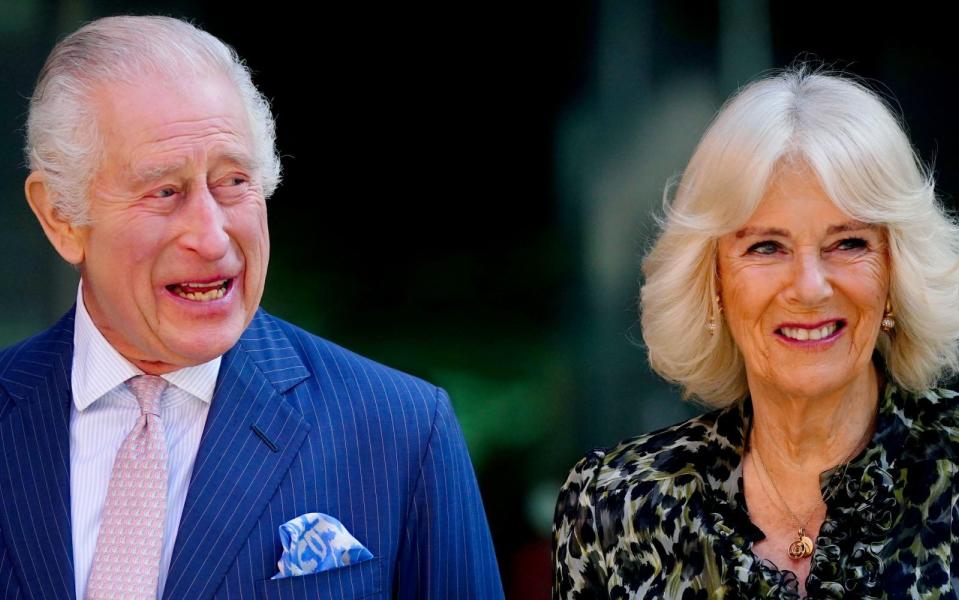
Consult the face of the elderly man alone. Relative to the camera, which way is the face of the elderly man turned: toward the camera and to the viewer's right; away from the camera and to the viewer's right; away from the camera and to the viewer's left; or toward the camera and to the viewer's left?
toward the camera and to the viewer's right

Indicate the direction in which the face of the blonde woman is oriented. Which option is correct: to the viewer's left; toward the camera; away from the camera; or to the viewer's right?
toward the camera

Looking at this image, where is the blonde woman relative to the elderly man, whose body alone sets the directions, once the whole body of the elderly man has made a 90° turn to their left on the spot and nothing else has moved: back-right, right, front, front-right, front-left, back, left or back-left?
front

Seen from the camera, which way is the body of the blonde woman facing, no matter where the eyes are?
toward the camera

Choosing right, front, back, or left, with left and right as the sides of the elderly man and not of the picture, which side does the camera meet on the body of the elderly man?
front
